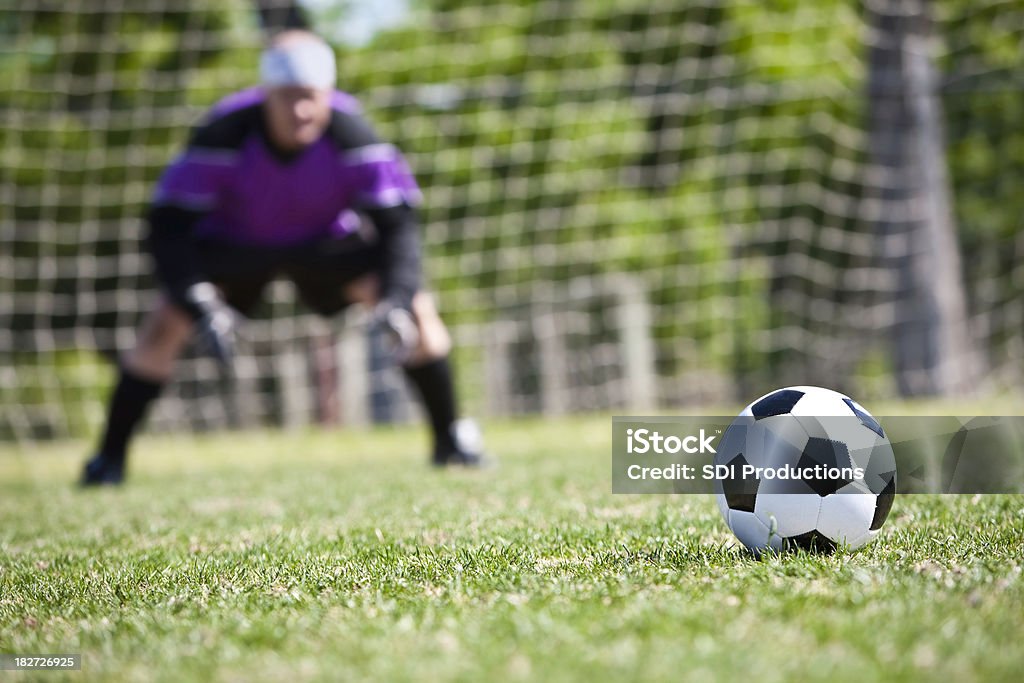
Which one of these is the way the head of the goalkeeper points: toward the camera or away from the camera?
toward the camera

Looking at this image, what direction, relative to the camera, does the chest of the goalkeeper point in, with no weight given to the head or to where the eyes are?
toward the camera

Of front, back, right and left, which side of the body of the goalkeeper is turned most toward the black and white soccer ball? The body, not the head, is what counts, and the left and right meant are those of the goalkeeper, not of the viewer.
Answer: front
